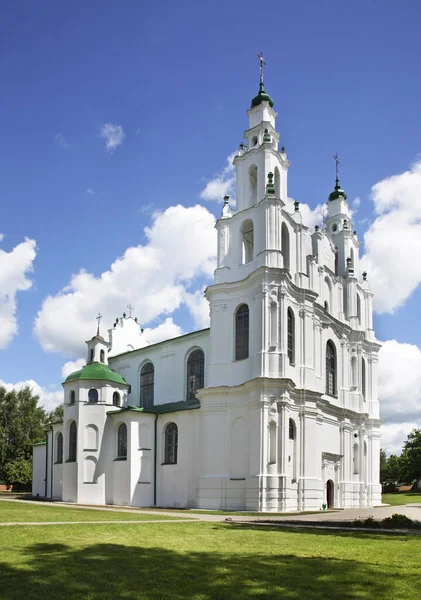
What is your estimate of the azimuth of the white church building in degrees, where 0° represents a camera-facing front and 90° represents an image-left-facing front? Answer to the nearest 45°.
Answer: approximately 315°
